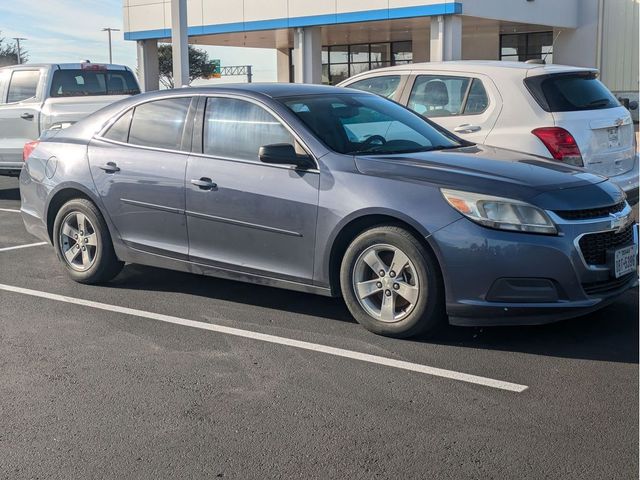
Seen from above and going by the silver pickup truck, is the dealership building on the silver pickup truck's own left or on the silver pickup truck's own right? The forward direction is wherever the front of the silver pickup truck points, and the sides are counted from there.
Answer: on the silver pickup truck's own right

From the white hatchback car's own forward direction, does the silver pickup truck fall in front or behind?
in front

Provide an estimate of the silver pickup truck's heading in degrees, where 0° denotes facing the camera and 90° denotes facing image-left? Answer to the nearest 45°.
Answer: approximately 135°

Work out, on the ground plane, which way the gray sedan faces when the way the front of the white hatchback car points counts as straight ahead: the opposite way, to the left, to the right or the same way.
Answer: the opposite way

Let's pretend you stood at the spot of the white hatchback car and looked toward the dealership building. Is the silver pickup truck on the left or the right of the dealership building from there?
left

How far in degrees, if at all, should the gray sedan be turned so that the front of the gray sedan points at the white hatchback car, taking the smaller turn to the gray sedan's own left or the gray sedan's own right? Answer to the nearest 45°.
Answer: approximately 90° to the gray sedan's own left

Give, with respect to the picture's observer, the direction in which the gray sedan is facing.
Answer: facing the viewer and to the right of the viewer

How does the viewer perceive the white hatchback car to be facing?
facing away from the viewer and to the left of the viewer

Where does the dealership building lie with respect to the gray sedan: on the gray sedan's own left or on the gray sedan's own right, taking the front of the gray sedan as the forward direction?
on the gray sedan's own left

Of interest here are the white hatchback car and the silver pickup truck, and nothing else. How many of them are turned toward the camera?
0
